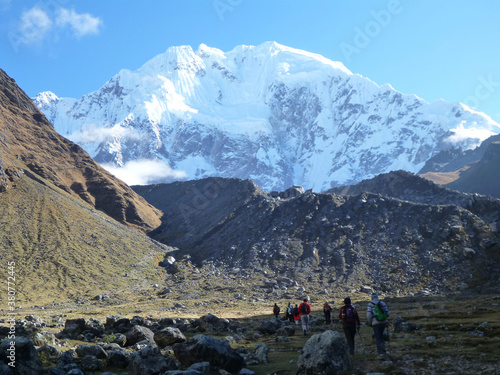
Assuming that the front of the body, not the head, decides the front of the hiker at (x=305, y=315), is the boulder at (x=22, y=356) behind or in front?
behind

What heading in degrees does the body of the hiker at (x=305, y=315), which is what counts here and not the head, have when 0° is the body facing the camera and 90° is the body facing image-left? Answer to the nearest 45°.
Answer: approximately 180°

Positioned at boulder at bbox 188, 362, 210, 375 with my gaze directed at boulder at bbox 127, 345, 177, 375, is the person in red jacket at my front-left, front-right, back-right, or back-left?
back-right

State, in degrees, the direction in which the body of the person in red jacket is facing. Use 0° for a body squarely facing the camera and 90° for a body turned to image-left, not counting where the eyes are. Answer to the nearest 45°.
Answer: approximately 180°

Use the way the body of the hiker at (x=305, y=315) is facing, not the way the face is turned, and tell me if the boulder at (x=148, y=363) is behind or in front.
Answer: behind

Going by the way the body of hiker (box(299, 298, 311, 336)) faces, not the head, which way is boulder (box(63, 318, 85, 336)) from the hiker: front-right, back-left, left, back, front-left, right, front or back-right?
left

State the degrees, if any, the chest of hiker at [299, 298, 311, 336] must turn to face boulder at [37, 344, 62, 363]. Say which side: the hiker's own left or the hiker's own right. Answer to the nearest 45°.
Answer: approximately 135° to the hiker's own left

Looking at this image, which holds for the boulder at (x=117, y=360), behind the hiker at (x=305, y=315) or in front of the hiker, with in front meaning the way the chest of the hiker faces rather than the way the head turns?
behind

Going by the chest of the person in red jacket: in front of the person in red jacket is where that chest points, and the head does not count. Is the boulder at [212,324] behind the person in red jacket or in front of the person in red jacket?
in front

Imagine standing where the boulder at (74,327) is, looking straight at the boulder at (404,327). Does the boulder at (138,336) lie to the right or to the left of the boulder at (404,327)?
right
